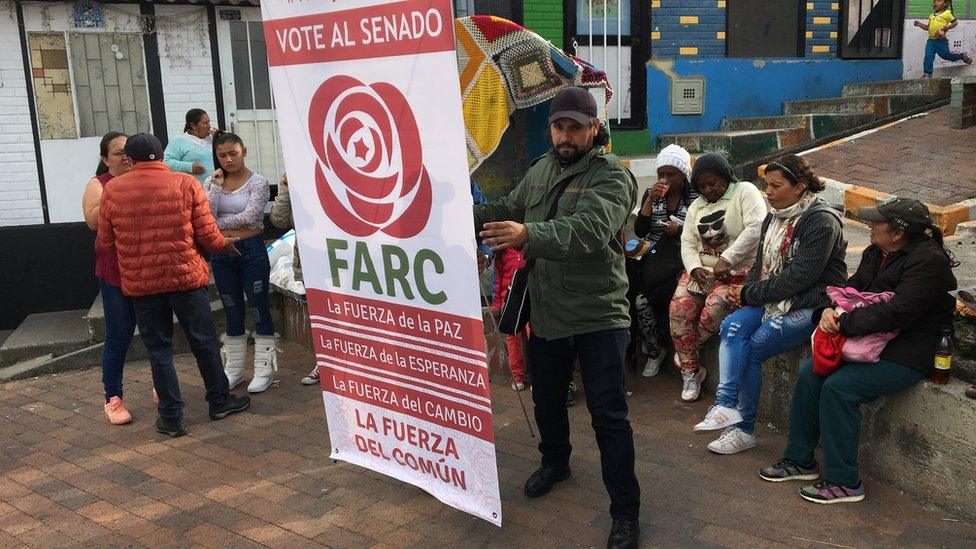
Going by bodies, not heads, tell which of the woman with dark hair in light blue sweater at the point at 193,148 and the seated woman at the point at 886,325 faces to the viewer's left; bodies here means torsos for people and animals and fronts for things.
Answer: the seated woman

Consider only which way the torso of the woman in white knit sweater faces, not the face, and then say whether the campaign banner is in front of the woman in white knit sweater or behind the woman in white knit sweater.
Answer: in front

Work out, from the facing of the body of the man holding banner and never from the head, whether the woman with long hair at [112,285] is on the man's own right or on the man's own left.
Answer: on the man's own right

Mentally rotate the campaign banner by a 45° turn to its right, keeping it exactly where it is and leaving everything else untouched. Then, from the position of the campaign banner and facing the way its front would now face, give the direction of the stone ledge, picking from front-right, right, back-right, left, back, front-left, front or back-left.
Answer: back

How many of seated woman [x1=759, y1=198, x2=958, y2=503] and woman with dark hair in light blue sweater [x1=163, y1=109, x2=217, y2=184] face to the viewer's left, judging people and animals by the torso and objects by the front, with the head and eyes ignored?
1

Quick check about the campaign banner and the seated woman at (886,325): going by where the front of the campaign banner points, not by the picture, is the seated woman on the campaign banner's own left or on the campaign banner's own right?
on the campaign banner's own left

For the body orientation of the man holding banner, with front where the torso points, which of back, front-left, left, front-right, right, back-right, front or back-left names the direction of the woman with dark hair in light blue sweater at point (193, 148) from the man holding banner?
right

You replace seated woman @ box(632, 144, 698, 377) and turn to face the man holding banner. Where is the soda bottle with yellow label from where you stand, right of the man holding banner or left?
left

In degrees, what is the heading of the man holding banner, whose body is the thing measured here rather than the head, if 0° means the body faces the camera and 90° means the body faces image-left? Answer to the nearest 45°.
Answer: approximately 45°

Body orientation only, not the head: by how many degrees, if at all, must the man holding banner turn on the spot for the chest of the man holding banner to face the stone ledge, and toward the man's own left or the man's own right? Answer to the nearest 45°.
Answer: approximately 135° to the man's own left

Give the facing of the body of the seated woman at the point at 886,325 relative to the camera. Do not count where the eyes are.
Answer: to the viewer's left

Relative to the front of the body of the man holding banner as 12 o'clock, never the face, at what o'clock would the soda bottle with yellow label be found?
The soda bottle with yellow label is roughly at 7 o'clock from the man holding banner.

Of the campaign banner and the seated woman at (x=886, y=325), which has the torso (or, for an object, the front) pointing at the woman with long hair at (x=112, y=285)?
the seated woman
